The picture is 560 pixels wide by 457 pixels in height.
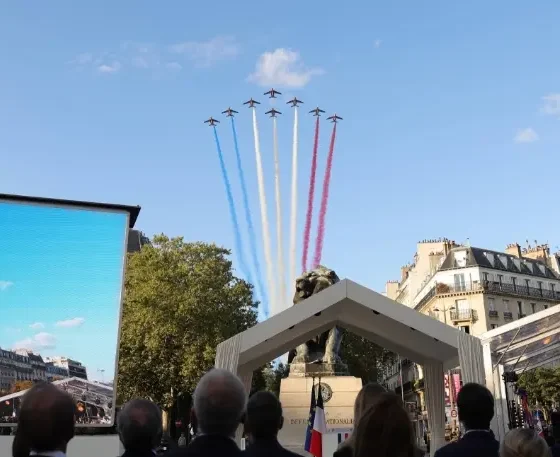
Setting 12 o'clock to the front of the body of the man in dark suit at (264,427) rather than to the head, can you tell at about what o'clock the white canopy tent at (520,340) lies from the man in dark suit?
The white canopy tent is roughly at 1 o'clock from the man in dark suit.

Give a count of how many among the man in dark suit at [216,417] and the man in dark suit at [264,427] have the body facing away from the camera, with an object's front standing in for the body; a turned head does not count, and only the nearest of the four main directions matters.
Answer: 2

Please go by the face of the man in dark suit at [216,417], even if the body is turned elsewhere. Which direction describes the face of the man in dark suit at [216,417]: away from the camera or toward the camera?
away from the camera

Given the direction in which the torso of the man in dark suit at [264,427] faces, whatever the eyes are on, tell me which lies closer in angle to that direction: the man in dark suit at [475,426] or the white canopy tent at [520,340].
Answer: the white canopy tent

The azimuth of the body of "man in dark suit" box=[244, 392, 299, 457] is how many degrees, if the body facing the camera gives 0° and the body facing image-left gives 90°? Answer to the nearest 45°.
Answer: approximately 180°

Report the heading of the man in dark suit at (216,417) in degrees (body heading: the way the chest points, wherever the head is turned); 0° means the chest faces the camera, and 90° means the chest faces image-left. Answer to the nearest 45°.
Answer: approximately 180°

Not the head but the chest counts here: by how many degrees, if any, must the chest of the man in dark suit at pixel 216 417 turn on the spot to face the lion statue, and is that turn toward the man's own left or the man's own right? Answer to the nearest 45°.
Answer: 0° — they already face it

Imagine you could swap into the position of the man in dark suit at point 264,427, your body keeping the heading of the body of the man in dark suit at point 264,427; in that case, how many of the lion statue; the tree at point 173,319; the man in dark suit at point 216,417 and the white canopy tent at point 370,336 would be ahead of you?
3

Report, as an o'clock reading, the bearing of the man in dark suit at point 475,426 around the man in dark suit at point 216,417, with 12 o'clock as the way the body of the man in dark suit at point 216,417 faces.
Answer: the man in dark suit at point 475,426 is roughly at 2 o'clock from the man in dark suit at point 216,417.

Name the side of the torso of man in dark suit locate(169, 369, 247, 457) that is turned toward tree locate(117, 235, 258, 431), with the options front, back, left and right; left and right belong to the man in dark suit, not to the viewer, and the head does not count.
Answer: front

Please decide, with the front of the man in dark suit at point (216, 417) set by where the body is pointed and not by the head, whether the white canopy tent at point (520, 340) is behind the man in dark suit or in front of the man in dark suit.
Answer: in front

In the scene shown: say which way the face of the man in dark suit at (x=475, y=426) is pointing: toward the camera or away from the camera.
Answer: away from the camera
